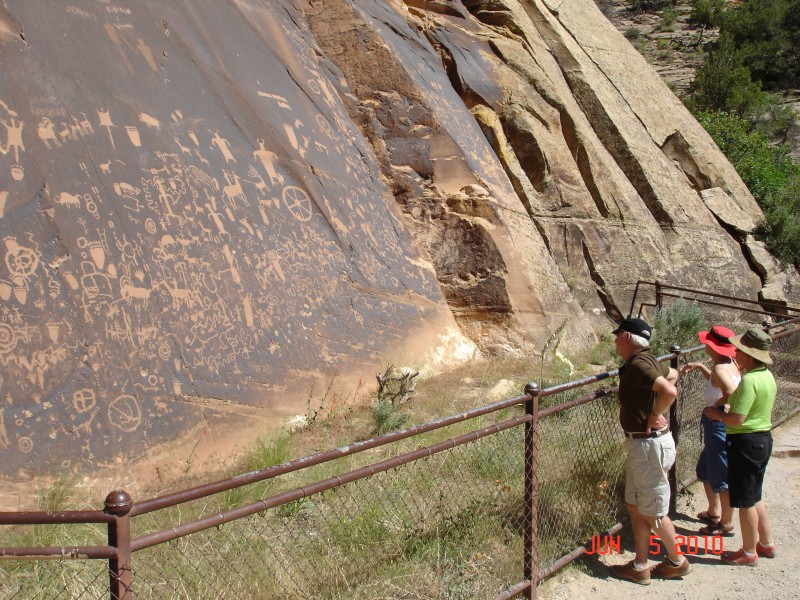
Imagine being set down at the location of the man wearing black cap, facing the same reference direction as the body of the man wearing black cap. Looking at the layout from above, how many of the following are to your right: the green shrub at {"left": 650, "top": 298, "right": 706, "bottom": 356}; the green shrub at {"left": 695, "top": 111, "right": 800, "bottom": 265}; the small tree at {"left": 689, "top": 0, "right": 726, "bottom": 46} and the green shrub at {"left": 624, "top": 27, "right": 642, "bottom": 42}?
4

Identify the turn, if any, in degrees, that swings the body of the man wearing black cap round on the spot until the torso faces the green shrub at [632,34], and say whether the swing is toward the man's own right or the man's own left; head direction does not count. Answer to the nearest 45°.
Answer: approximately 90° to the man's own right

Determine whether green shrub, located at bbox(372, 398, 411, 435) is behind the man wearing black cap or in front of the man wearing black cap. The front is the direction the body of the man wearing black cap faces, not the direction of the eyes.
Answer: in front

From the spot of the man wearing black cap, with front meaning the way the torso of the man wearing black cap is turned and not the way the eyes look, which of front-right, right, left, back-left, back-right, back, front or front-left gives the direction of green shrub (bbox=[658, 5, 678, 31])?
right

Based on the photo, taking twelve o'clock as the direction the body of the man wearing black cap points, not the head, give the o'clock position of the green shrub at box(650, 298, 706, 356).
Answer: The green shrub is roughly at 3 o'clock from the man wearing black cap.

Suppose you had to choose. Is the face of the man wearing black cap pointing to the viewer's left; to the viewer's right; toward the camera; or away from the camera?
to the viewer's left

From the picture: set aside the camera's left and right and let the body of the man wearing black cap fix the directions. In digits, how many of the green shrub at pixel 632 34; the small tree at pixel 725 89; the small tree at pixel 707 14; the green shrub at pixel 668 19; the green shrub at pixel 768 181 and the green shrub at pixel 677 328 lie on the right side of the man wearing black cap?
6

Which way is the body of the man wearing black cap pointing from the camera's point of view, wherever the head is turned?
to the viewer's left

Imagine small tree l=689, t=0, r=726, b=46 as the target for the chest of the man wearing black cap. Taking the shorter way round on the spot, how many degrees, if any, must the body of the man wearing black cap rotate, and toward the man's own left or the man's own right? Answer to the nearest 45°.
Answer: approximately 90° to the man's own right

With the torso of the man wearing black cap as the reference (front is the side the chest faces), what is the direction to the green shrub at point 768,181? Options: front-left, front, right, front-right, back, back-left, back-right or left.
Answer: right
